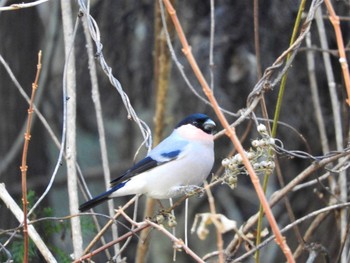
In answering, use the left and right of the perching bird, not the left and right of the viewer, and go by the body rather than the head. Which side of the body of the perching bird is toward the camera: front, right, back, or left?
right

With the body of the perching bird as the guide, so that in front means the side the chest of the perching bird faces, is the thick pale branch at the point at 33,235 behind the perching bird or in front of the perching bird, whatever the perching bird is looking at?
behind
